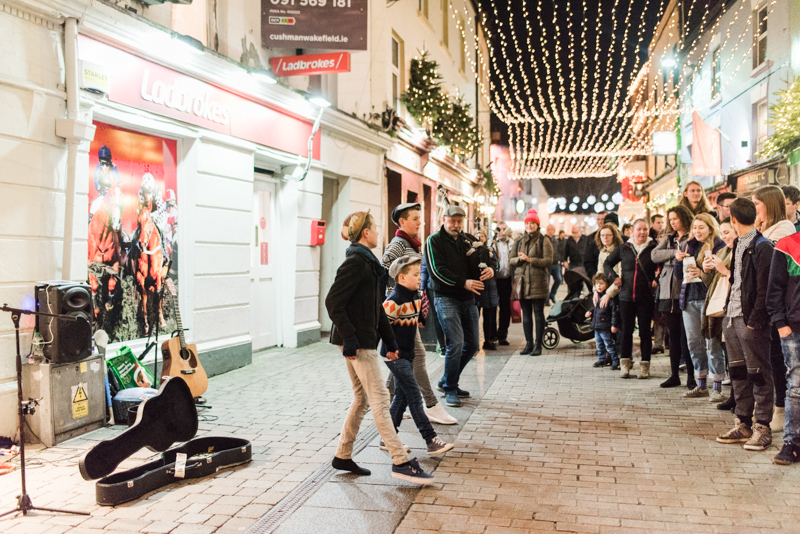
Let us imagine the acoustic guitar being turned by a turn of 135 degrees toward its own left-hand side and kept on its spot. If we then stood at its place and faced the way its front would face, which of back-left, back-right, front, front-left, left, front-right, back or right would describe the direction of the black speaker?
back-left

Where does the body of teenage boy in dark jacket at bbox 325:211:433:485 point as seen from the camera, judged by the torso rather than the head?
to the viewer's right

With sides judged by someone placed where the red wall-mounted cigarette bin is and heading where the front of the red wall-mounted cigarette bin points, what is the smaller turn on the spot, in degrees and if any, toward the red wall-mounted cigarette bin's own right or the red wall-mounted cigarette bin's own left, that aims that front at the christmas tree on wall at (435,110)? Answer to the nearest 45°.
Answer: approximately 90° to the red wall-mounted cigarette bin's own left

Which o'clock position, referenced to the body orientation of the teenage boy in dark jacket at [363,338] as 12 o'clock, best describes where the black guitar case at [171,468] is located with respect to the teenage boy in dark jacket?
The black guitar case is roughly at 6 o'clock from the teenage boy in dark jacket.

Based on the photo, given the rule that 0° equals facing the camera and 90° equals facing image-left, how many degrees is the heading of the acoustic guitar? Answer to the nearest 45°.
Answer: approximately 315°

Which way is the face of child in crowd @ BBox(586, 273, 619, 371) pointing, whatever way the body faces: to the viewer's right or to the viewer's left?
to the viewer's left

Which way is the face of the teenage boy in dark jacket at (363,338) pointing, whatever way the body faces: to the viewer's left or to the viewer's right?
to the viewer's right

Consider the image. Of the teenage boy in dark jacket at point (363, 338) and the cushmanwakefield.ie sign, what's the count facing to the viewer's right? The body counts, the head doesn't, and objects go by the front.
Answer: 1
